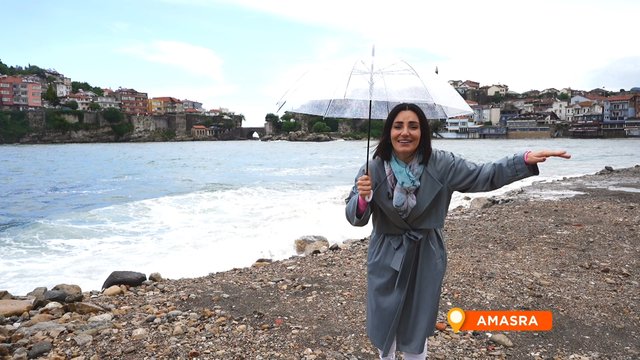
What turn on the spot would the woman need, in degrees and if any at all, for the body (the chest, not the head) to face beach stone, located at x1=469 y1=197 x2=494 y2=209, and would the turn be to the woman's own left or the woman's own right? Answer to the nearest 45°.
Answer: approximately 180°

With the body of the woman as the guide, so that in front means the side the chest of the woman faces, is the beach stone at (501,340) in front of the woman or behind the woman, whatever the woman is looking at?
behind

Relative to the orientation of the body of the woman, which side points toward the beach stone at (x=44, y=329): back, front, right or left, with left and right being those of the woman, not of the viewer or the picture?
right

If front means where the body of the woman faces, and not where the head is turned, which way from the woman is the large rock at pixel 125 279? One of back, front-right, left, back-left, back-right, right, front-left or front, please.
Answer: back-right

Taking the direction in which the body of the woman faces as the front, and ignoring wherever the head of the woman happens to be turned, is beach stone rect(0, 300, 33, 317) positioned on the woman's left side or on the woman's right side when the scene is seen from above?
on the woman's right side

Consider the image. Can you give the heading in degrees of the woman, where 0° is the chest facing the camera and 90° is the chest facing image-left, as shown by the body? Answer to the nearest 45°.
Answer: approximately 0°

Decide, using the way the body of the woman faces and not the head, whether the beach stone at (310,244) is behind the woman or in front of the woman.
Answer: behind
